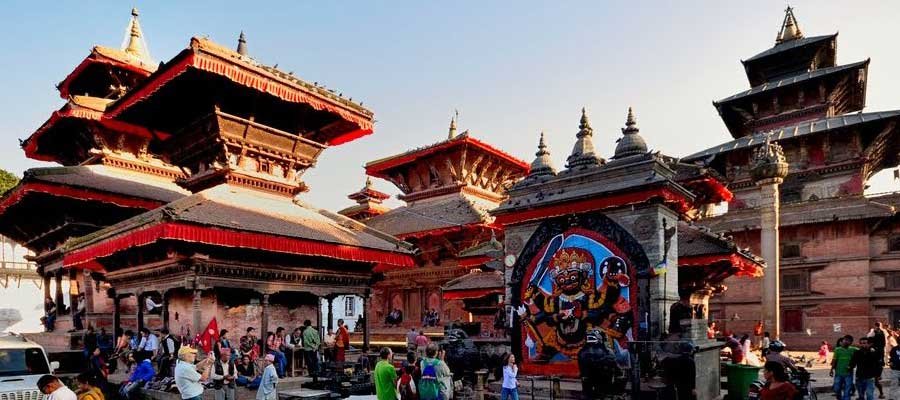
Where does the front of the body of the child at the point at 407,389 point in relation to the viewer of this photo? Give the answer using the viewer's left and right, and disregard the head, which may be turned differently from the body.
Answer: facing away from the viewer

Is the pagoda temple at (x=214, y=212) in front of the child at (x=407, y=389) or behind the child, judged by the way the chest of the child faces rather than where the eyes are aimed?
in front

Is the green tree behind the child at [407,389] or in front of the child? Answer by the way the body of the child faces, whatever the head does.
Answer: in front

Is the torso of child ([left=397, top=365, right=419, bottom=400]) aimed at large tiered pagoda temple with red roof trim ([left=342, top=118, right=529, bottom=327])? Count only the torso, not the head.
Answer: yes

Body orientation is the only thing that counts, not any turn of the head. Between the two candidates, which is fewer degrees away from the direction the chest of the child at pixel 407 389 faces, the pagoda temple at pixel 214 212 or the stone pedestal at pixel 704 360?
the pagoda temple

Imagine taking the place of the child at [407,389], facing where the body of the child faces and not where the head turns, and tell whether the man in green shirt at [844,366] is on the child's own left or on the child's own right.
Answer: on the child's own right

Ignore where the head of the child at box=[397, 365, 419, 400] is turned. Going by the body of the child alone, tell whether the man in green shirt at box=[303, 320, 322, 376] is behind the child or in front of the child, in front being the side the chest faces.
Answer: in front

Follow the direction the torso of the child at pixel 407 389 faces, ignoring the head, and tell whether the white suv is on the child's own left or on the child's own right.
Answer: on the child's own left
